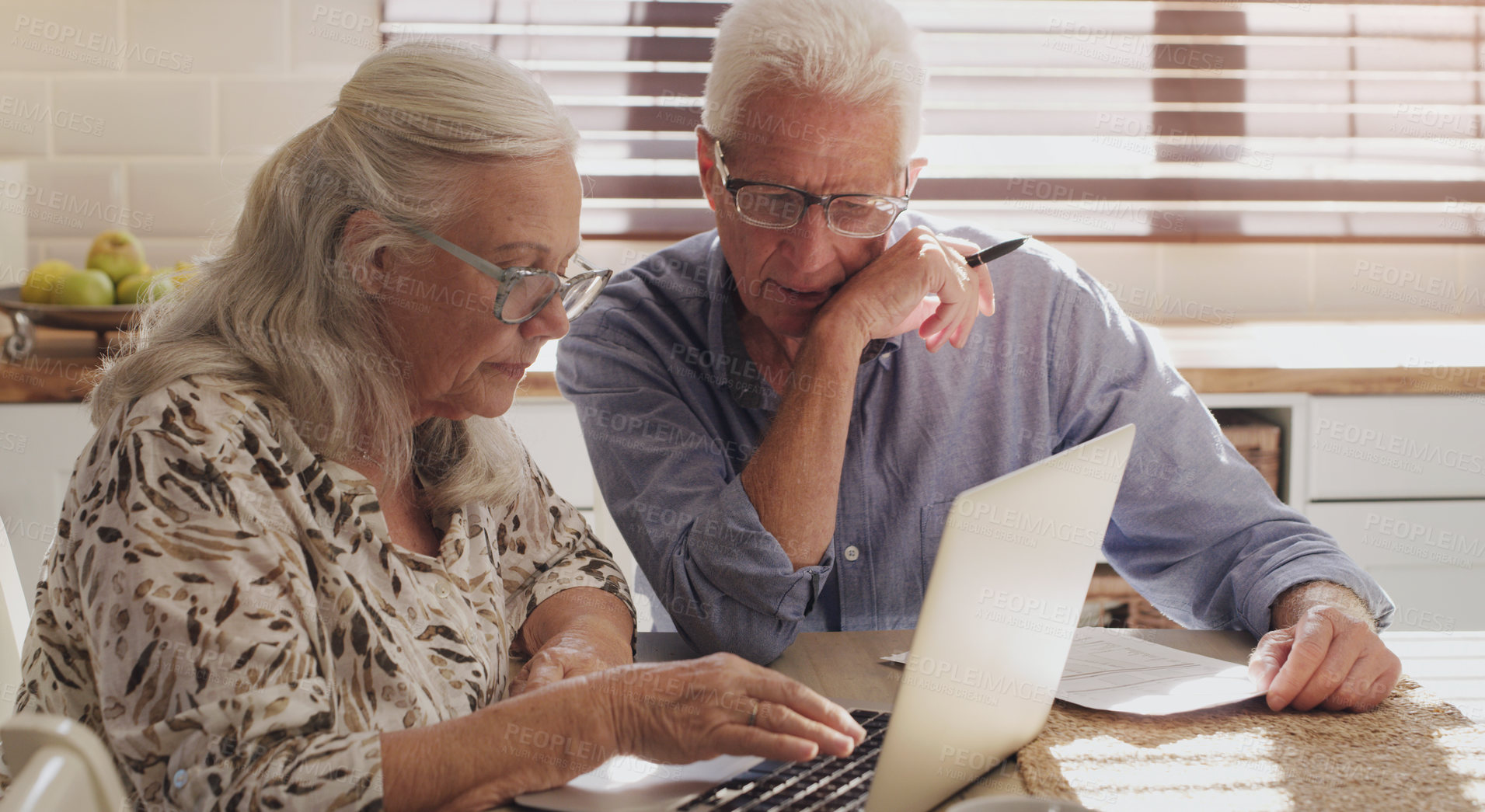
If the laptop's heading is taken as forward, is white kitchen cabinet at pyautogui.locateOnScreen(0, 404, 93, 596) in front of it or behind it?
in front

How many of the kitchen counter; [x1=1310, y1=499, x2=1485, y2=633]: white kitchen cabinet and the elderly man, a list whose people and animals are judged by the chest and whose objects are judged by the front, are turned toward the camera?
3

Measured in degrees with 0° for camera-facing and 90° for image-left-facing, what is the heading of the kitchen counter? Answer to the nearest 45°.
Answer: approximately 0°

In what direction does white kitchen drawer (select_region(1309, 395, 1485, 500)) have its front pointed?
toward the camera

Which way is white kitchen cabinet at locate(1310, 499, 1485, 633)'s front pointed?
toward the camera

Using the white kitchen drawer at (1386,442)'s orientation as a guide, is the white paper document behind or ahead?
ahead

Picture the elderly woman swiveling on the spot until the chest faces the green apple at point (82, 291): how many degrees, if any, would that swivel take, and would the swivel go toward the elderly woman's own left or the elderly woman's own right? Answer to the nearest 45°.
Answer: approximately 135° to the elderly woman's own left

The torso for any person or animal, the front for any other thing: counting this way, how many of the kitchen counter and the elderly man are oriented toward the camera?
2

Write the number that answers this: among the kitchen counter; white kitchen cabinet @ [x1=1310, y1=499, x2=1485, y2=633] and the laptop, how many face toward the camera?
2
